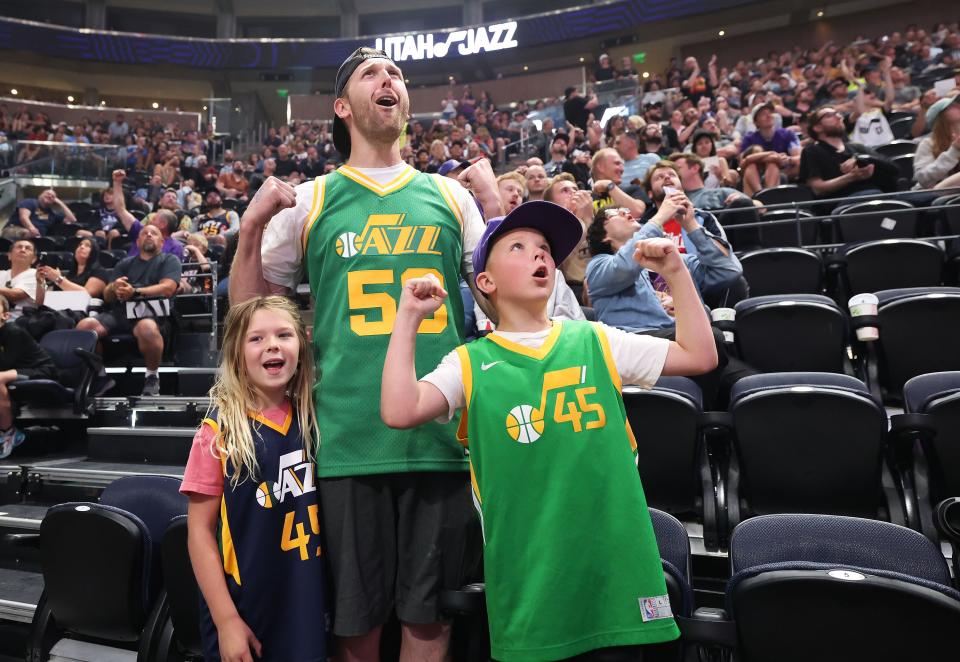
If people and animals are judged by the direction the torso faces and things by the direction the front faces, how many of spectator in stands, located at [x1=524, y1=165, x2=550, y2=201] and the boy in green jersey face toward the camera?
2

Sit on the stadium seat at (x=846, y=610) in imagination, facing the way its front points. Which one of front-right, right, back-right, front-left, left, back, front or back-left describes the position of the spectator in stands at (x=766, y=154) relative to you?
back

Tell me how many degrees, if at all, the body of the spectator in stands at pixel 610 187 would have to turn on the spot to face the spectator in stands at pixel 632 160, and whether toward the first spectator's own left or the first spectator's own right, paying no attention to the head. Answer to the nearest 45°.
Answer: approximately 135° to the first spectator's own left

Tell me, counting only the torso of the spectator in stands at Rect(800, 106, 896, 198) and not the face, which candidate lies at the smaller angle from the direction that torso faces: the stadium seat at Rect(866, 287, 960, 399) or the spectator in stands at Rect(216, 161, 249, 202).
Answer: the stadium seat

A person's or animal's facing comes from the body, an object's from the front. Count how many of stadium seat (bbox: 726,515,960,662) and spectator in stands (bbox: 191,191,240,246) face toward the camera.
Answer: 2

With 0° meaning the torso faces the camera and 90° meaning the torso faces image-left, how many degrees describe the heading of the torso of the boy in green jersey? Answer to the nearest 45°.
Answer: approximately 0°
